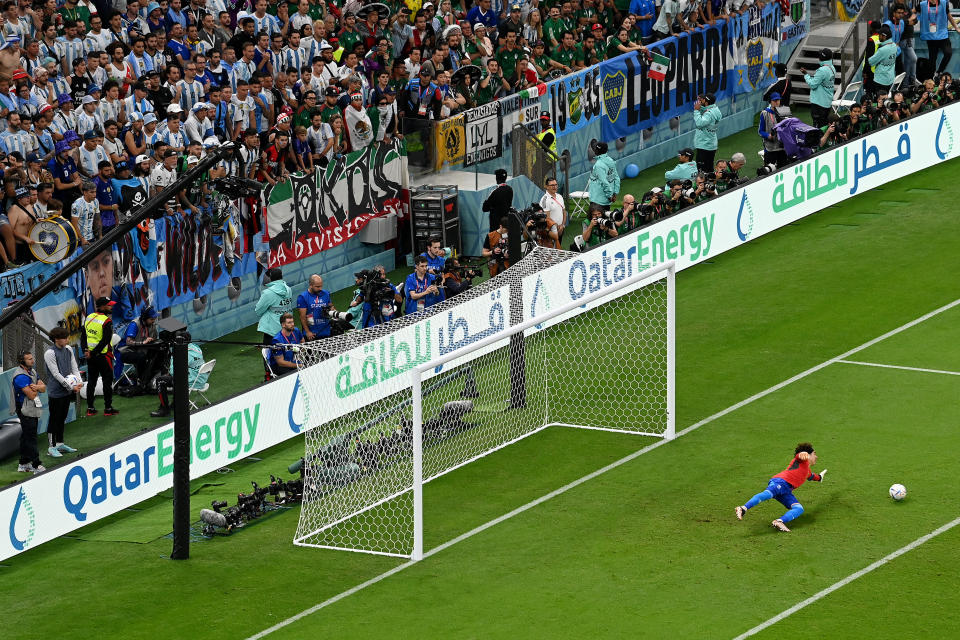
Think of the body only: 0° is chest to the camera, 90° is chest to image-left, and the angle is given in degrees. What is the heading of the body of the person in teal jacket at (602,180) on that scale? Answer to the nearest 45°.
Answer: approximately 135°

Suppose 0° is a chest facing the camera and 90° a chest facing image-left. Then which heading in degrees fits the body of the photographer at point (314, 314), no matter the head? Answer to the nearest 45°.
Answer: approximately 315°

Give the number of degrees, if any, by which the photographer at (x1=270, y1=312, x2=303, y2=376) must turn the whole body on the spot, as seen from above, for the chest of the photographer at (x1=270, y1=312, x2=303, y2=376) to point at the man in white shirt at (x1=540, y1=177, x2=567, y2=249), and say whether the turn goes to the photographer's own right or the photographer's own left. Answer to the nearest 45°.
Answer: approximately 90° to the photographer's own left

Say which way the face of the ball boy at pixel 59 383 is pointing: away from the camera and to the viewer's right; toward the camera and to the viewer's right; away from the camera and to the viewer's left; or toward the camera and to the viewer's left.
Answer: toward the camera and to the viewer's right

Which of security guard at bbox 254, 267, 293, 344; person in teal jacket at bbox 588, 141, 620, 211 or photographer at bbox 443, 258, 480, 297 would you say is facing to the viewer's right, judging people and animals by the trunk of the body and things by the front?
the photographer

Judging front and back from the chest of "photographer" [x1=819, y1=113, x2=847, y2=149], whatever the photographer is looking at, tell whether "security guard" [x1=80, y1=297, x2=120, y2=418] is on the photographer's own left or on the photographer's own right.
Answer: on the photographer's own right

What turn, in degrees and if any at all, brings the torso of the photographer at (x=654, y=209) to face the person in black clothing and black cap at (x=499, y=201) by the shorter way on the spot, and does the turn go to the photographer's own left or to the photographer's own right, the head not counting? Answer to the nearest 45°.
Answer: approximately 135° to the photographer's own right

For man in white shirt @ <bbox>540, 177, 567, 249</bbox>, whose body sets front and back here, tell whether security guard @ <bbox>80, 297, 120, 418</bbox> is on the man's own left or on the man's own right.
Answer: on the man's own right

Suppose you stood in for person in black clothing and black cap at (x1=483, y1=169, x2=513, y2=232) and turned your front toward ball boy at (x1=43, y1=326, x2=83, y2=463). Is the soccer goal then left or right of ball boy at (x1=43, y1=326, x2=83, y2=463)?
left

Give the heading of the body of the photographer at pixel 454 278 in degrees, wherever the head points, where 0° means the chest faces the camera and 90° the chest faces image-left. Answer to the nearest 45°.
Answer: approximately 270°
